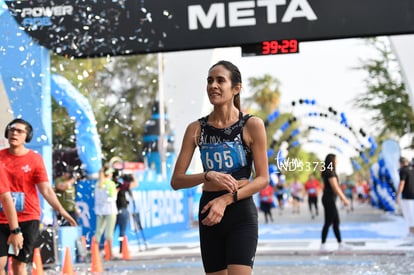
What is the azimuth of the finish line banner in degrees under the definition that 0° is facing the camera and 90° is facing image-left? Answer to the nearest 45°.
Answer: approximately 0°

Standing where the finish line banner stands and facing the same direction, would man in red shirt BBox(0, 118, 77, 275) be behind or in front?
in front

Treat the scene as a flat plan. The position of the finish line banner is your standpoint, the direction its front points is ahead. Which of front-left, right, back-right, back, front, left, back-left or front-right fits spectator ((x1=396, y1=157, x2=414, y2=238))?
back-left

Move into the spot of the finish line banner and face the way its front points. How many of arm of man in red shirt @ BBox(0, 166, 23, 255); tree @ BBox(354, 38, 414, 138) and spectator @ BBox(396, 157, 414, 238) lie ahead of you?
1
